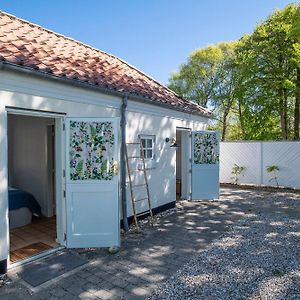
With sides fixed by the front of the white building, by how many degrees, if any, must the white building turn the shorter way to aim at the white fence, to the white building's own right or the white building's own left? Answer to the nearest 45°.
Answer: approximately 90° to the white building's own left

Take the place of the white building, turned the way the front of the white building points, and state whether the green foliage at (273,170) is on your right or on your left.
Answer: on your left

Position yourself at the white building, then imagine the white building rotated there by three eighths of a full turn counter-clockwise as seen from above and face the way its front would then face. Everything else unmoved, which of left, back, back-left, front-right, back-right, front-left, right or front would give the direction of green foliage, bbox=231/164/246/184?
front-right

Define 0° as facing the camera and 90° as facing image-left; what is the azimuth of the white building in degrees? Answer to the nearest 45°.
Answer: approximately 315°
